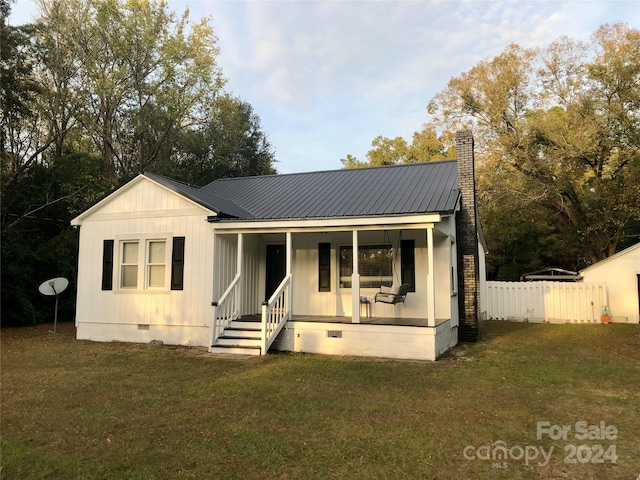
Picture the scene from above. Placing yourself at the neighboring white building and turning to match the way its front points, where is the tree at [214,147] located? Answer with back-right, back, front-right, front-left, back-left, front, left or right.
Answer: right

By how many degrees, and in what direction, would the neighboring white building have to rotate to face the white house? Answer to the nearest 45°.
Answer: approximately 45° to its right

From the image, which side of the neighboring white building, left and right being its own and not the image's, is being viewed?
front

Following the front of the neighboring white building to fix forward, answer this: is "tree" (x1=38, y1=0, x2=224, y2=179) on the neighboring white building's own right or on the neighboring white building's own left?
on the neighboring white building's own right

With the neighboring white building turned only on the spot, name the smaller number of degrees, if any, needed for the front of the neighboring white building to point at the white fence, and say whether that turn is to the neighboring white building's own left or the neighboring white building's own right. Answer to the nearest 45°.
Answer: approximately 90° to the neighboring white building's own right

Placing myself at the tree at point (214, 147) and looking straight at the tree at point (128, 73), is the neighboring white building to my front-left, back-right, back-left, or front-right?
back-left

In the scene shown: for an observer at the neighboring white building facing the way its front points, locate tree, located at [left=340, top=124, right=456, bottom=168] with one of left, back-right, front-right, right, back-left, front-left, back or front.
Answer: back-right
